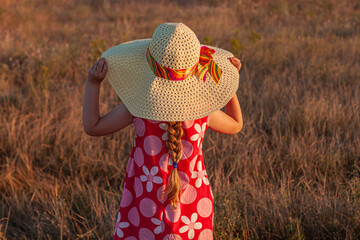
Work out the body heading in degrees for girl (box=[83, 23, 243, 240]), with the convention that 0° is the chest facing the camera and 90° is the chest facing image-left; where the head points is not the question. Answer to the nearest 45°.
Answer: approximately 180°
